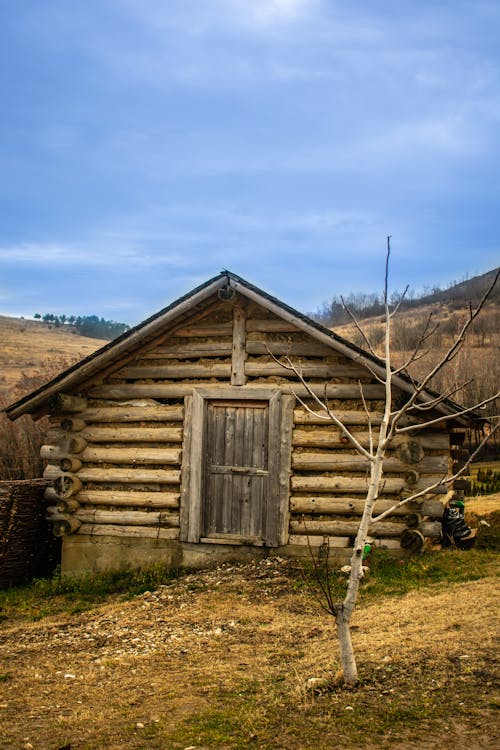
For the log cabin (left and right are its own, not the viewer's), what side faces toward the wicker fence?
right

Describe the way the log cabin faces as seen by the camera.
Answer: facing the viewer
